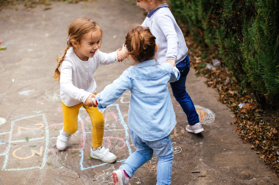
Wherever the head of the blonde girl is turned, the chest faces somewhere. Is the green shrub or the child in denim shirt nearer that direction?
the child in denim shirt

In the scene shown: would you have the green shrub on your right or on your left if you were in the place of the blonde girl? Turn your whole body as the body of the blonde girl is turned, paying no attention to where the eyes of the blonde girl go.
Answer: on your left

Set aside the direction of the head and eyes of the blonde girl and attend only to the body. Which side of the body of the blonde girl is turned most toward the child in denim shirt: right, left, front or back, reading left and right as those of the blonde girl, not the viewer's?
front

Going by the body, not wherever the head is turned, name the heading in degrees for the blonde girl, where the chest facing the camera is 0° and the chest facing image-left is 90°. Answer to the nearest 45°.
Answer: approximately 315°
